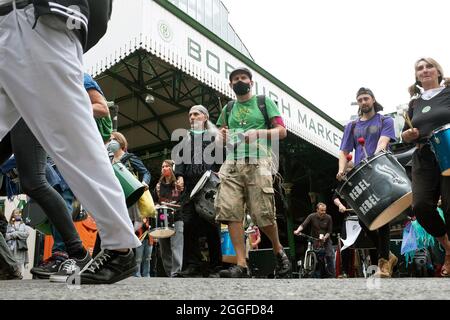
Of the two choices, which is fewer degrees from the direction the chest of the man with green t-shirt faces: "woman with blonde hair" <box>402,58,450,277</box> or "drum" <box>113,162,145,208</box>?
the drum

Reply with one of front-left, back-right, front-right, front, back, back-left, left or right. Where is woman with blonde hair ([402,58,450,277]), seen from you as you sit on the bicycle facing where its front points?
front-left

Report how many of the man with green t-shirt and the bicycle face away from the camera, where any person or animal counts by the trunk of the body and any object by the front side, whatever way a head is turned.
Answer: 0

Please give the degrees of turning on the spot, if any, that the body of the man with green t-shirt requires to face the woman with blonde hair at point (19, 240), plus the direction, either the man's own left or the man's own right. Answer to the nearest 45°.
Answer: approximately 90° to the man's own right

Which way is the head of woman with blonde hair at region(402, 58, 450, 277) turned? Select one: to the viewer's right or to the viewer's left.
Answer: to the viewer's left

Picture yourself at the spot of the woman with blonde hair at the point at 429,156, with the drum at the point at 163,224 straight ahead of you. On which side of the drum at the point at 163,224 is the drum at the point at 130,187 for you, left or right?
left

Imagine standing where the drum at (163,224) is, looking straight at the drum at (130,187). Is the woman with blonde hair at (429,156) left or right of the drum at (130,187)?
left

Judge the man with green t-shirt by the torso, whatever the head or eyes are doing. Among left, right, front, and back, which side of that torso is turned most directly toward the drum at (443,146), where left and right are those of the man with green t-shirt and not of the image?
left

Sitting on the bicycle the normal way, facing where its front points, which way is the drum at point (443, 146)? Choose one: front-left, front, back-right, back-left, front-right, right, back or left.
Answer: front-left
